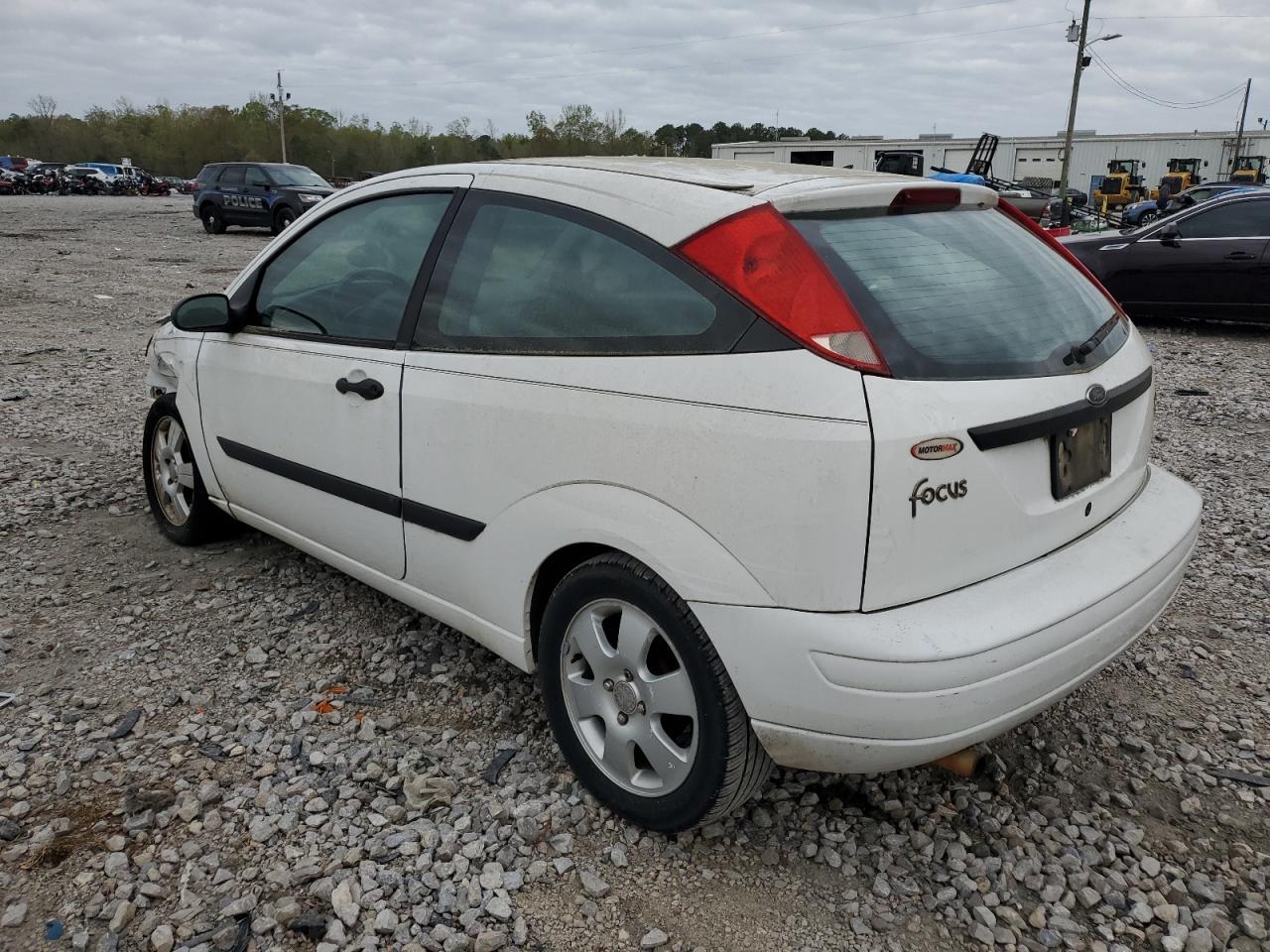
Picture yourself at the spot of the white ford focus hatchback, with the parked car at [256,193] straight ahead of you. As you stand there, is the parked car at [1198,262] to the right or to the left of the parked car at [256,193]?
right

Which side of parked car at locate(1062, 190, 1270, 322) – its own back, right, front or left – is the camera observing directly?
left

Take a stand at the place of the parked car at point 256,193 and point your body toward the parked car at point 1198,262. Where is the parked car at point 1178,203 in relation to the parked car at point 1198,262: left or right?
left

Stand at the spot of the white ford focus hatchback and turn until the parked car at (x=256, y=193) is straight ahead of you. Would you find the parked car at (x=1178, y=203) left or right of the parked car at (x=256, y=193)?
right

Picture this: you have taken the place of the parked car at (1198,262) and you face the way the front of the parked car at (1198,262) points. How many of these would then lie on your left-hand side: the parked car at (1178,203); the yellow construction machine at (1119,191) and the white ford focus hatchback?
1

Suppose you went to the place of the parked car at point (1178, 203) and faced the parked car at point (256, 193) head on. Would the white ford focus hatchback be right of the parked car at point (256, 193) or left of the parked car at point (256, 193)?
left

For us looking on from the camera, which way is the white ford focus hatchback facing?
facing away from the viewer and to the left of the viewer

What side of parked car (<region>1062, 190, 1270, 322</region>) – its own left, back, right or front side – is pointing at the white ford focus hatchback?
left

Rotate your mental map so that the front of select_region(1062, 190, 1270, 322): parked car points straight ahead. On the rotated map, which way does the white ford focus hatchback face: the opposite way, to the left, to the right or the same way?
the same way

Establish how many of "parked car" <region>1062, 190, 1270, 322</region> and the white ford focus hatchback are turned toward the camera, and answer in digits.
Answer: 0

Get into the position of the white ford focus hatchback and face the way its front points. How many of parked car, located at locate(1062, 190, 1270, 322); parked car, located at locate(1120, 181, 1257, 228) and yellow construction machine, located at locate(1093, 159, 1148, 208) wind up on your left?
0

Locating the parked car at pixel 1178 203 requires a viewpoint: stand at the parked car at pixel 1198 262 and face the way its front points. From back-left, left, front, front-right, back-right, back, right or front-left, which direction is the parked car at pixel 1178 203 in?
right

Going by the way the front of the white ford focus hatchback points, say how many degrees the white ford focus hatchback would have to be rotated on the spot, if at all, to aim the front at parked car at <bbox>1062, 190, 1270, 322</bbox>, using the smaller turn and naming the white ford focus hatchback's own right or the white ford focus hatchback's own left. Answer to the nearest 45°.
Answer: approximately 90° to the white ford focus hatchback's own right

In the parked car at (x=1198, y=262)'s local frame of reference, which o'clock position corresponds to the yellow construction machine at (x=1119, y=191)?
The yellow construction machine is roughly at 3 o'clock from the parked car.

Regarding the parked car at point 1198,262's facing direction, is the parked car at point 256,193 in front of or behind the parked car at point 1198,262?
in front

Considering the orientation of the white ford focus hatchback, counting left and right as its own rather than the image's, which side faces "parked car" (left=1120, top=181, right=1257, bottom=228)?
right
